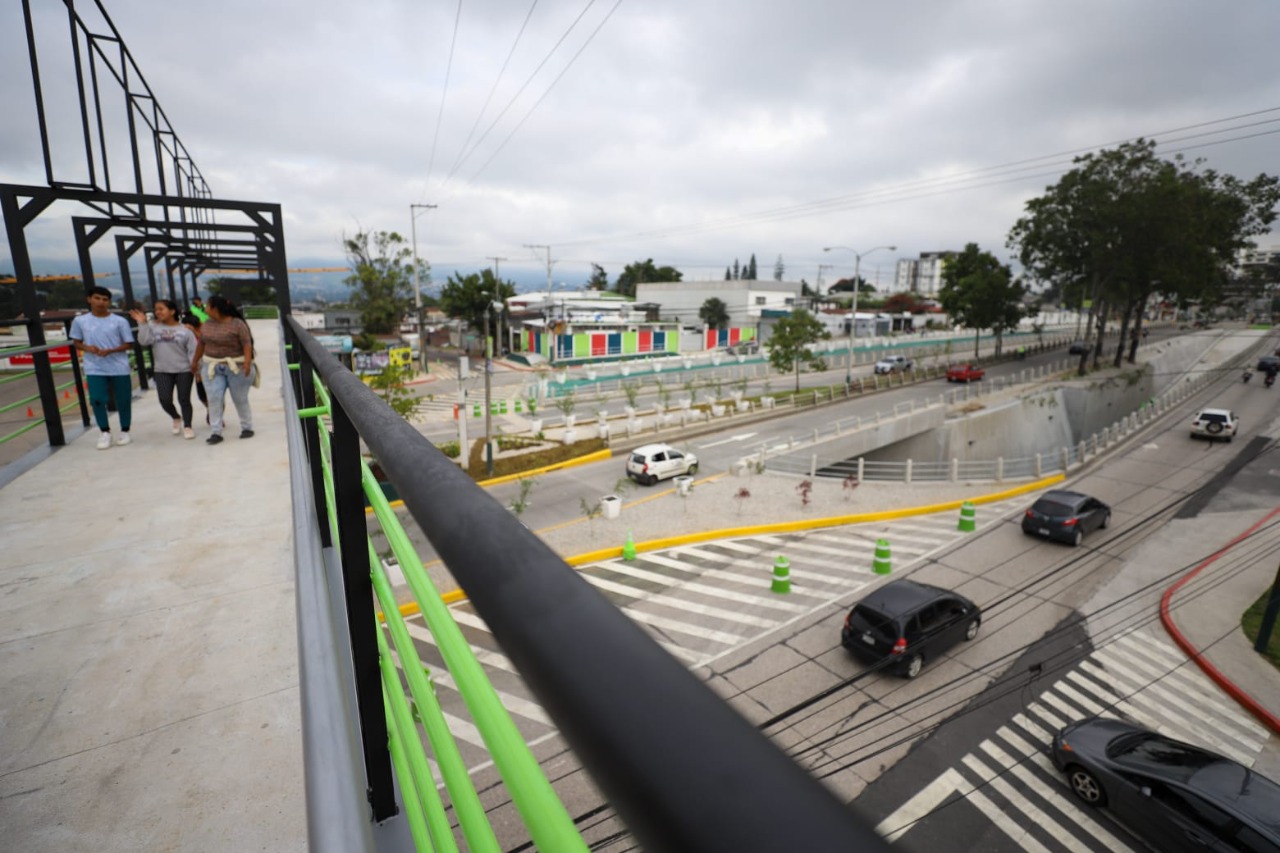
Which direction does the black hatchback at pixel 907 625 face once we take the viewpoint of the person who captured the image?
facing away from the viewer and to the right of the viewer

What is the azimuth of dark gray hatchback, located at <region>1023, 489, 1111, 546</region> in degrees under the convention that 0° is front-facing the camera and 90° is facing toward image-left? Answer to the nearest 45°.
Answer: approximately 225°

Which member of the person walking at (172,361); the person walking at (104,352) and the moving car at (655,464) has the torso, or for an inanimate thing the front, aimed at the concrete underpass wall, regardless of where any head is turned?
the moving car

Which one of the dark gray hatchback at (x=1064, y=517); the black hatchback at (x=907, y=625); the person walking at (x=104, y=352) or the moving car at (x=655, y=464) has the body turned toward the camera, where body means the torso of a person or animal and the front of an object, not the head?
the person walking

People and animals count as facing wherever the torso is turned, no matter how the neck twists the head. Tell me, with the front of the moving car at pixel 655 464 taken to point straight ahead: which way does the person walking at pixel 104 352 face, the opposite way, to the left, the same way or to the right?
to the right

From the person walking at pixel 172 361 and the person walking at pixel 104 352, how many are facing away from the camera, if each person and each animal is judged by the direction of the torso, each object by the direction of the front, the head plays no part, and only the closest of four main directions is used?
0
